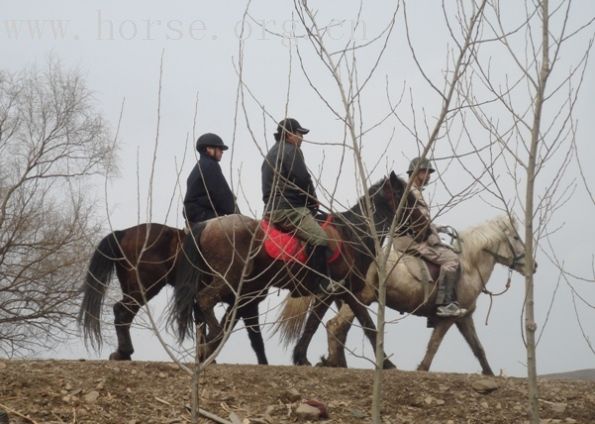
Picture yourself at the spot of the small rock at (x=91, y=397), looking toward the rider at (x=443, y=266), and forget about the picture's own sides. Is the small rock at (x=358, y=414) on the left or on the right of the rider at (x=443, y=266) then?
right

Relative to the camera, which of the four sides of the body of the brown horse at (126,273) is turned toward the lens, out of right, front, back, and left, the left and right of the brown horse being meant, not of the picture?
right

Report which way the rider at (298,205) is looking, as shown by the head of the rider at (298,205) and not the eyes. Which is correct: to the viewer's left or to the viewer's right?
to the viewer's right

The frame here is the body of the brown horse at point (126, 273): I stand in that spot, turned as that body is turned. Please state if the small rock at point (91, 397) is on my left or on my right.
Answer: on my right

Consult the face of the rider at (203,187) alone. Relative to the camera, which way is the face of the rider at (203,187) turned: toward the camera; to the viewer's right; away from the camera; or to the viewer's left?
to the viewer's right

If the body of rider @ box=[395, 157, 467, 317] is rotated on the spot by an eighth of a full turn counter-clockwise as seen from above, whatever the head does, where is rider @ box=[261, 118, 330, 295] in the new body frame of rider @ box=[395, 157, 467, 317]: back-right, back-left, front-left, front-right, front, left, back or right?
back

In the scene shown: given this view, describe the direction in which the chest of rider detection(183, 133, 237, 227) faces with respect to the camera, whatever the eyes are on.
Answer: to the viewer's right

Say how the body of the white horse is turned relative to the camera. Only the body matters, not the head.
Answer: to the viewer's right

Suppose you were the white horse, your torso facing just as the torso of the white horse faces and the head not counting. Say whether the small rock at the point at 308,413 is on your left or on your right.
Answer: on your right

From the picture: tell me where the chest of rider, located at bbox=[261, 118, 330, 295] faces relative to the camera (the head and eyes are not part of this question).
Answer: to the viewer's right

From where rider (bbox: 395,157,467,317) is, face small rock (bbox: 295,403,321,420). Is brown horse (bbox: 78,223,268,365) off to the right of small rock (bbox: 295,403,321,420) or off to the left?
right

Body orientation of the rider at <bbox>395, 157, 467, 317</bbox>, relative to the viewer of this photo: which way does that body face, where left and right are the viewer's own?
facing to the right of the viewer
